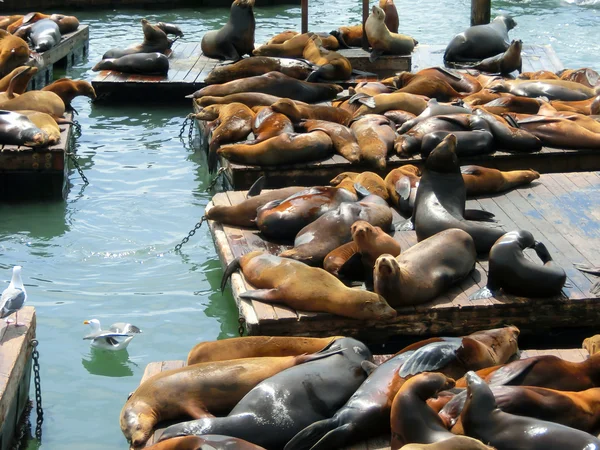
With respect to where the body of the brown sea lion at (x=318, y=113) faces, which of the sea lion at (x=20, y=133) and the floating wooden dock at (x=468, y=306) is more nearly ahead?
the sea lion

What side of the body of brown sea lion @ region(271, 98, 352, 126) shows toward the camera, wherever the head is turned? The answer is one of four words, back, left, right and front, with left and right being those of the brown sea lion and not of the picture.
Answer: left

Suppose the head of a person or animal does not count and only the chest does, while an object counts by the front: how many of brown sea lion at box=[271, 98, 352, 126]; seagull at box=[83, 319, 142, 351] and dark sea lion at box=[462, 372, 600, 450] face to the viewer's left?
3

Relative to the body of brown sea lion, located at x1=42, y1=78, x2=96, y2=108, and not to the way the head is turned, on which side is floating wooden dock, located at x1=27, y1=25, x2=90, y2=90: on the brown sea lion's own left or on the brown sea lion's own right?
on the brown sea lion's own left

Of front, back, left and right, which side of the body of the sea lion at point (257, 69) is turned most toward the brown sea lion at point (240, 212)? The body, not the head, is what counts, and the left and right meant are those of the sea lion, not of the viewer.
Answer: left

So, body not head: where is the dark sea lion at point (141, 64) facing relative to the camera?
to the viewer's left

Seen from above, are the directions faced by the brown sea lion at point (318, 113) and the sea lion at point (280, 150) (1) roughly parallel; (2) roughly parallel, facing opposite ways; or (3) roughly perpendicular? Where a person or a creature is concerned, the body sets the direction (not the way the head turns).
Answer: roughly parallel

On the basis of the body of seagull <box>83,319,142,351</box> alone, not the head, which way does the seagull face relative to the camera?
to the viewer's left

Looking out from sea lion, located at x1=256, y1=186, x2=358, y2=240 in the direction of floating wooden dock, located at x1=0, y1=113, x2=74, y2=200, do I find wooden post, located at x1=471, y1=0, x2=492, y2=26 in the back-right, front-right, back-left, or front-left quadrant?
front-right

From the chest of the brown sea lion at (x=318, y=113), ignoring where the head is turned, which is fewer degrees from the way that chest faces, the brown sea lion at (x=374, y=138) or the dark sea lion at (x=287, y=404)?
the dark sea lion

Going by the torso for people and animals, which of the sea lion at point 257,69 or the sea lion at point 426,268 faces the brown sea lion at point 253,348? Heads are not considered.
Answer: the sea lion at point 426,268

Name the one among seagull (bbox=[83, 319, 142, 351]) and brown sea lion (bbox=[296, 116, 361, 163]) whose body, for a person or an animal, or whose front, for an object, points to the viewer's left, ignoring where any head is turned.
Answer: the seagull

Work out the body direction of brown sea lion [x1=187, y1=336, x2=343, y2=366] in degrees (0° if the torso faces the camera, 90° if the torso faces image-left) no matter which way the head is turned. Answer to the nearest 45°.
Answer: approximately 90°

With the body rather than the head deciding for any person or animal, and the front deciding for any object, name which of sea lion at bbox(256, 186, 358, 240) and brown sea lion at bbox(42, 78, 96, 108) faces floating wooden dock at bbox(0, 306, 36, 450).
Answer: the sea lion

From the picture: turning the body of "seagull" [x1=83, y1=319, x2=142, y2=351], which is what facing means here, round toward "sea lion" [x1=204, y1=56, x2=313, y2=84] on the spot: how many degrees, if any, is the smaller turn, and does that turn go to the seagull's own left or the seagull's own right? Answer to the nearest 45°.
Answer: approximately 90° to the seagull's own right

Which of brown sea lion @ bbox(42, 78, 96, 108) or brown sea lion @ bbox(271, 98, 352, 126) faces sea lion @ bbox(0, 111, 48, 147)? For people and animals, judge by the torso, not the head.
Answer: brown sea lion @ bbox(271, 98, 352, 126)
